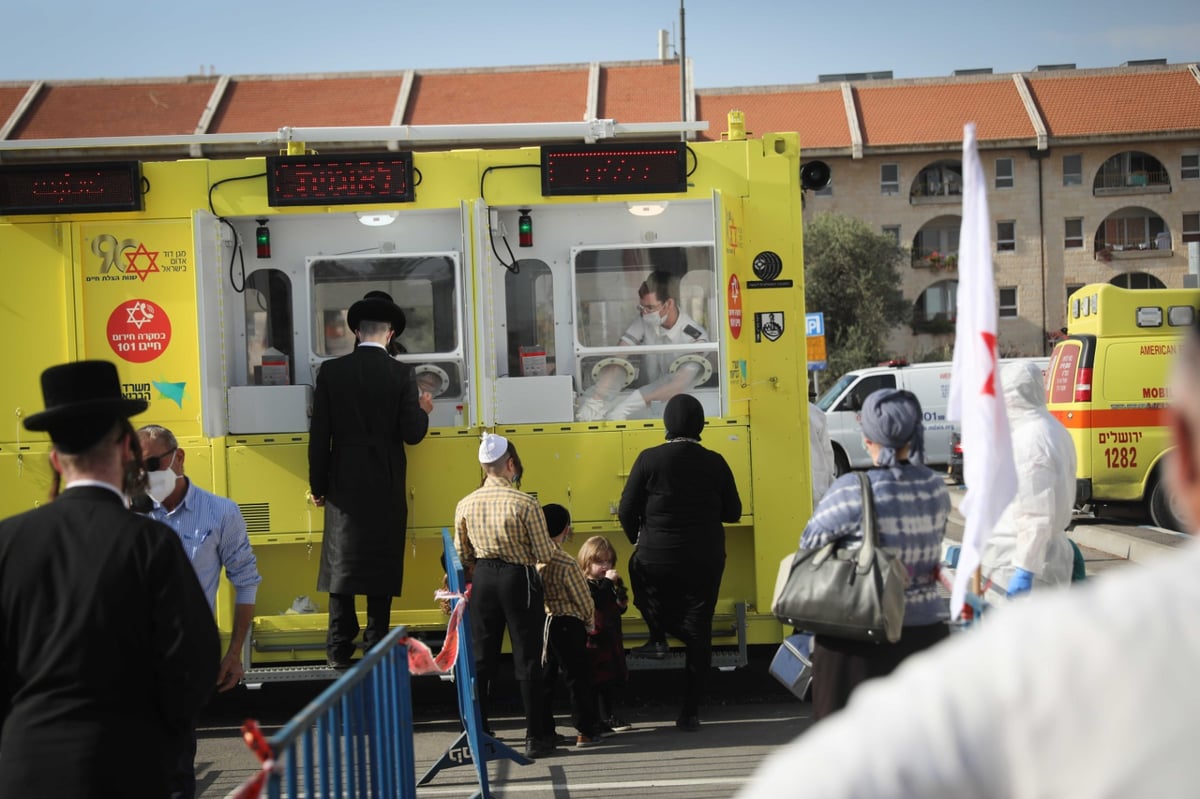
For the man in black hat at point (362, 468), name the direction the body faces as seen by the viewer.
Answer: away from the camera

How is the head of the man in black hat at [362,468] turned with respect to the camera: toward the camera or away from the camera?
away from the camera

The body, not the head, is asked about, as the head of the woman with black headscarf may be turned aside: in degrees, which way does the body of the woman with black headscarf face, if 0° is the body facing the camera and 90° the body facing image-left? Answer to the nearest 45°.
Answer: approximately 180°

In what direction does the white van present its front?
to the viewer's left

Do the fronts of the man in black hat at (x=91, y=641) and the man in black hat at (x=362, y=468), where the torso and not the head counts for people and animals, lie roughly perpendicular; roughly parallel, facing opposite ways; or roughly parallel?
roughly parallel

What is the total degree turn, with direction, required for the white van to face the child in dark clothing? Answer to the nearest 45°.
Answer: approximately 90° to its left

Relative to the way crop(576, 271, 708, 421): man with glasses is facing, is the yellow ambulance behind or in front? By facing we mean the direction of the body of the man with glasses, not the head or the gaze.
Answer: behind

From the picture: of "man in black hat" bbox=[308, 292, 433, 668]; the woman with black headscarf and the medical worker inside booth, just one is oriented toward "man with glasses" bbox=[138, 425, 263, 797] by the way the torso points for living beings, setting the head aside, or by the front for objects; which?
the medical worker inside booth

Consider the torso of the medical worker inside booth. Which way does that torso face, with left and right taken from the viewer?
facing the viewer and to the left of the viewer

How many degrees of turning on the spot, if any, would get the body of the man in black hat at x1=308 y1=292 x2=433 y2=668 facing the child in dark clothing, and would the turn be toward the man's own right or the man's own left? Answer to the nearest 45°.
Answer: approximately 90° to the man's own right

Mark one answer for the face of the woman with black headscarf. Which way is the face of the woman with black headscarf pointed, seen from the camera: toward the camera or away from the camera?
away from the camera

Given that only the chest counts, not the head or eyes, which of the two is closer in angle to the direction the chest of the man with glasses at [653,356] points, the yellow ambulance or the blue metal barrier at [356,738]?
the blue metal barrier

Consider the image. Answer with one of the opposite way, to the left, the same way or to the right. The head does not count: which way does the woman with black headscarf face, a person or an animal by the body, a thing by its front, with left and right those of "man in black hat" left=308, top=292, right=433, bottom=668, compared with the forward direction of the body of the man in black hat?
the same way

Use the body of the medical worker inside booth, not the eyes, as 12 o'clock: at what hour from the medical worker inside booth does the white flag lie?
The white flag is roughly at 10 o'clock from the medical worker inside booth.

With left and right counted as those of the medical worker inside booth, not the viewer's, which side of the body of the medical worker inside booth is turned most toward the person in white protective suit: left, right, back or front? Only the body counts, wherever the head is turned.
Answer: left
